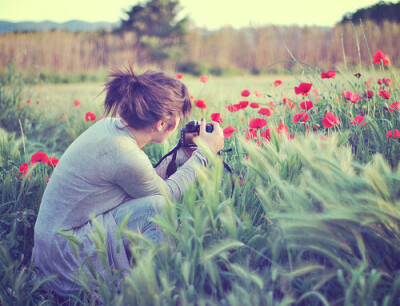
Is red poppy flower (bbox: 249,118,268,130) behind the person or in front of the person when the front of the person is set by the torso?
in front

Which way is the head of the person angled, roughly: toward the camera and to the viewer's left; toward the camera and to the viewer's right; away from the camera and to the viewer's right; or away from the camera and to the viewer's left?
away from the camera and to the viewer's right

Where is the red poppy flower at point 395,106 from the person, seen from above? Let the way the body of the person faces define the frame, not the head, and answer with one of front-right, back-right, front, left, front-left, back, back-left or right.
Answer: front-right

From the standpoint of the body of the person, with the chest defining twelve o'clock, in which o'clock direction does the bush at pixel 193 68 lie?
The bush is roughly at 11 o'clock from the person.

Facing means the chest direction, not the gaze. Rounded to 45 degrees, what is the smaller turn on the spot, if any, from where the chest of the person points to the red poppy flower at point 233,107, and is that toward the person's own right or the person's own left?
0° — they already face it

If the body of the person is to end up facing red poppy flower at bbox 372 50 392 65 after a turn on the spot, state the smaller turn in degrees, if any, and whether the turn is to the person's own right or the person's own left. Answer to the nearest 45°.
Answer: approximately 45° to the person's own right

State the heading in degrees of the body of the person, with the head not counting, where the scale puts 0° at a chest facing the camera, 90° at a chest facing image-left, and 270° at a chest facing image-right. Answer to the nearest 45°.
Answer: approximately 225°

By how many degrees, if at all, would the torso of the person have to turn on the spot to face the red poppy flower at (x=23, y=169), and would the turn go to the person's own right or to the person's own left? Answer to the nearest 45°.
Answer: approximately 90° to the person's own left
